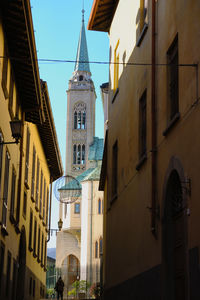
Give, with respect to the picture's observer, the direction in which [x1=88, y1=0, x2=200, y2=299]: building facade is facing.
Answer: facing to the left of the viewer

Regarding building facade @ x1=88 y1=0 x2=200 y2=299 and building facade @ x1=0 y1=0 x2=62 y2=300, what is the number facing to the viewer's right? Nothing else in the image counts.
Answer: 1

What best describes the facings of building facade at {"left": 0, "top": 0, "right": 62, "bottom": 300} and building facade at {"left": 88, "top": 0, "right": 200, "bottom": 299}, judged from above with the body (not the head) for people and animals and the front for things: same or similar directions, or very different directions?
very different directions

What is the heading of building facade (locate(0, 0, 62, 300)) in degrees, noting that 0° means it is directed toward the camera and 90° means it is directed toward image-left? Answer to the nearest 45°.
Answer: approximately 270°
